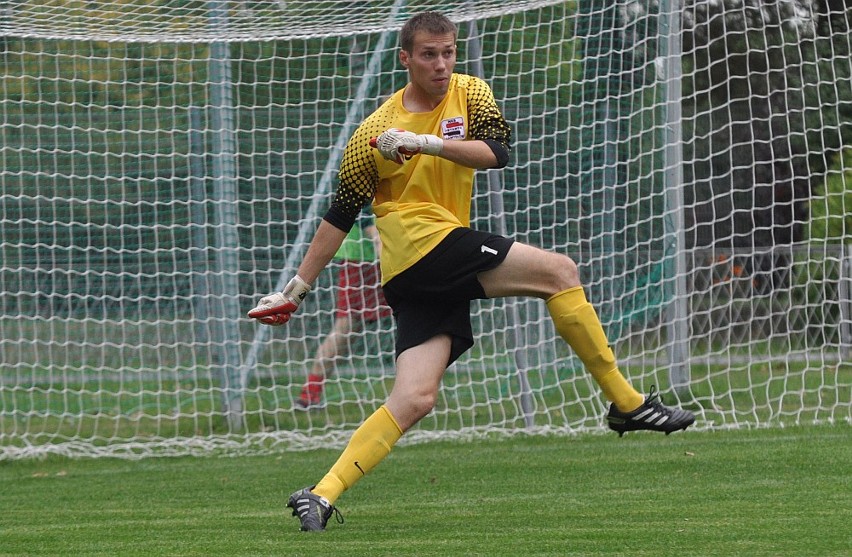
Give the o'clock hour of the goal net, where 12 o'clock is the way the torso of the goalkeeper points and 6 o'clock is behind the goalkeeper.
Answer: The goal net is roughly at 7 o'clock from the goalkeeper.

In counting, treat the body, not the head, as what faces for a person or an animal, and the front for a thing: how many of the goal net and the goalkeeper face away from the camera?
0

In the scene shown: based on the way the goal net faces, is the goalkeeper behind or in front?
in front

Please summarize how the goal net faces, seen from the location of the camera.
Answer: facing the viewer

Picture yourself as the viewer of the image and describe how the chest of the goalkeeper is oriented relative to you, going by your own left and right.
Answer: facing the viewer and to the right of the viewer
